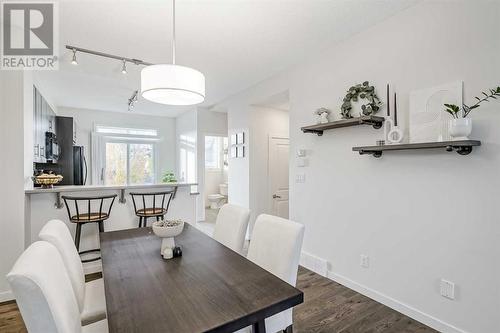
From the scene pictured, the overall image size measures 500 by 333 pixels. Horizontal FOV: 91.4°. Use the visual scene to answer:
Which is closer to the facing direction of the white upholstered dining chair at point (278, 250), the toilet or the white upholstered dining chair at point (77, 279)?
the white upholstered dining chair

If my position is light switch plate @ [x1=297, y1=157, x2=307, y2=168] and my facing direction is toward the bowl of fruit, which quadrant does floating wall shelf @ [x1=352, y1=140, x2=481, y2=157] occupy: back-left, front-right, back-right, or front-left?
back-left

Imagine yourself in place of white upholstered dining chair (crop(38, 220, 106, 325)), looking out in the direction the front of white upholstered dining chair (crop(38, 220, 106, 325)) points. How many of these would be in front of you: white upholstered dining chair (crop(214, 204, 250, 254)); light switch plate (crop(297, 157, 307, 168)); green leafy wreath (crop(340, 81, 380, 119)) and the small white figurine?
4

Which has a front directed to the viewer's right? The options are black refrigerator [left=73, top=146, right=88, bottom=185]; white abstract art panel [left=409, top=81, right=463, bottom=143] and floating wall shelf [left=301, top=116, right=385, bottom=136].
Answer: the black refrigerator

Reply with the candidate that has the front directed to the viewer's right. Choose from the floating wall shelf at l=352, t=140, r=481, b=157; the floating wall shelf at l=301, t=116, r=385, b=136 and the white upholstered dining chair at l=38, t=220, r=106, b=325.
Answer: the white upholstered dining chair

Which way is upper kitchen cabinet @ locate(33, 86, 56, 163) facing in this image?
to the viewer's right

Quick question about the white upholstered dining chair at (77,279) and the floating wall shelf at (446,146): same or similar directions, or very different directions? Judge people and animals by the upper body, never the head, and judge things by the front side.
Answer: very different directions

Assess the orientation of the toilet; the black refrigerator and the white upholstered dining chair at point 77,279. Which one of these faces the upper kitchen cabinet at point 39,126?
the toilet

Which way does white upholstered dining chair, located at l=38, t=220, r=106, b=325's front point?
to the viewer's right

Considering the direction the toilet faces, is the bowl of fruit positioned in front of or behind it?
in front

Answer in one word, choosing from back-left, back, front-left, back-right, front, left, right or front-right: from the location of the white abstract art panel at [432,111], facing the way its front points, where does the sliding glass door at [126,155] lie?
front-right

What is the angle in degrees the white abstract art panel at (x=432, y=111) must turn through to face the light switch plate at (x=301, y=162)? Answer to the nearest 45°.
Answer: approximately 45° to its right

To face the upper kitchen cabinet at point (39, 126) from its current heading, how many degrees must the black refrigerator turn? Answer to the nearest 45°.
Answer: approximately 90° to its right
